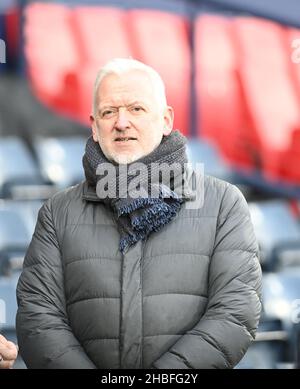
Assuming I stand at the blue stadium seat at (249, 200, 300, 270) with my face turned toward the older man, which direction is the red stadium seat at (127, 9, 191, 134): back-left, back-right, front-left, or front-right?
back-right

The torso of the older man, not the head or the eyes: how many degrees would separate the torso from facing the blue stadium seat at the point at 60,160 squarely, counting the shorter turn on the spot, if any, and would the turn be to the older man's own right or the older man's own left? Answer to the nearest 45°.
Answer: approximately 180°

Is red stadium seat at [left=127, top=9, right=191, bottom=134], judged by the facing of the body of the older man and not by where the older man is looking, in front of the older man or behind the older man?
behind

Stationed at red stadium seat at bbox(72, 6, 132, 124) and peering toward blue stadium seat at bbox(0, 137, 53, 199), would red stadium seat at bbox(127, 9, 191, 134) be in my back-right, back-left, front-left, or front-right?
back-left

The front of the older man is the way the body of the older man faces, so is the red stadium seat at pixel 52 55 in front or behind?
behind

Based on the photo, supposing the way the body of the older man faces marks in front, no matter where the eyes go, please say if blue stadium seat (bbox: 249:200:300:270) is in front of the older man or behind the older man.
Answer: behind

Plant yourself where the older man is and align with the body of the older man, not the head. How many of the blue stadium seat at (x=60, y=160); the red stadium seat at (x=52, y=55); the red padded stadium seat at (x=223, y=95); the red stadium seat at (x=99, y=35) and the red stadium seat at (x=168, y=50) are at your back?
5

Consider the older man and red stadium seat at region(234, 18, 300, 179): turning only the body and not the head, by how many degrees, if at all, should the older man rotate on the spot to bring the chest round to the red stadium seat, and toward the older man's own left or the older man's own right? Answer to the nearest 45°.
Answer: approximately 180°

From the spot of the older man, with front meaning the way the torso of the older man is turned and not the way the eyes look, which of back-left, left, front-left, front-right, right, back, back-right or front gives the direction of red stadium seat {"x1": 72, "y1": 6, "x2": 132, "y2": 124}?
back

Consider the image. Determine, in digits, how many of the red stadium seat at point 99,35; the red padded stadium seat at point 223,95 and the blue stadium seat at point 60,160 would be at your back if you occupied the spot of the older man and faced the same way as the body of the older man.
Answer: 3

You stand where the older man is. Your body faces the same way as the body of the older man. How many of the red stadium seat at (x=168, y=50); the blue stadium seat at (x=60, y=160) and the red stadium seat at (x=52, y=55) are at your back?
3

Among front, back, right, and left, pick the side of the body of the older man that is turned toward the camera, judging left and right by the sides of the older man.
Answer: front

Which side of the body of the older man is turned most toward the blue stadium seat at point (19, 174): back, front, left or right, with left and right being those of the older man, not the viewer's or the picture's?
back
